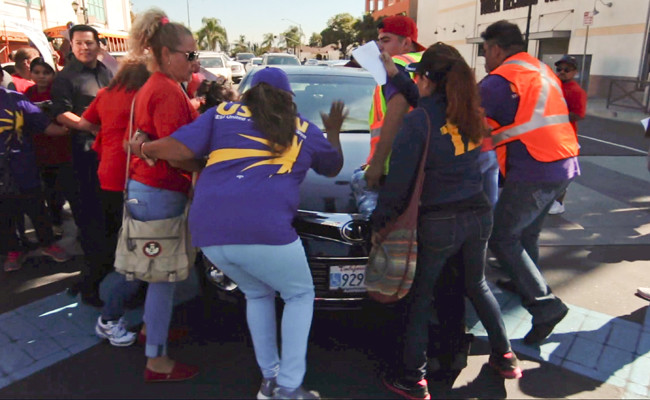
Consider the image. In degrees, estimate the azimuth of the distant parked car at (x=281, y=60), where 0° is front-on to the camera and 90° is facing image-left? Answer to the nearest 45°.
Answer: approximately 0°

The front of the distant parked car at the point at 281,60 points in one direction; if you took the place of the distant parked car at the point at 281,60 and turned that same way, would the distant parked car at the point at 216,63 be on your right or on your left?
on your right
